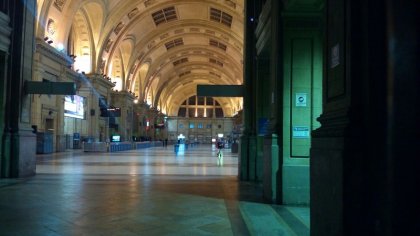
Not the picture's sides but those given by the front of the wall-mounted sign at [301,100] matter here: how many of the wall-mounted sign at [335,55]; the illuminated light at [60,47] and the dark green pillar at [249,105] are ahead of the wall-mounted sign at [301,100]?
1

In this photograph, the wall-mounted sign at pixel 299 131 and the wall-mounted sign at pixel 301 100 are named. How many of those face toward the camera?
2

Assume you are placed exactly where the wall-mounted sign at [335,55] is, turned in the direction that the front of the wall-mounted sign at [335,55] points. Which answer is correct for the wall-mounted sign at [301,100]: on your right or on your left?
on your right

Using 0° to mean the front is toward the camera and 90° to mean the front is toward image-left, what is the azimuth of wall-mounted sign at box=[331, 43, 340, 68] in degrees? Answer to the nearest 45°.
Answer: approximately 45°

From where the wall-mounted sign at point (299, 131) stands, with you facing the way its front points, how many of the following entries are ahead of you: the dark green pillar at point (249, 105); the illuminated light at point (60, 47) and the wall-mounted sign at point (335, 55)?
1

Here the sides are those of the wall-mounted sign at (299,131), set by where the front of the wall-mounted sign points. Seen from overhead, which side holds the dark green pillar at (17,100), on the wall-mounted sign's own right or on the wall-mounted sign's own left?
on the wall-mounted sign's own right

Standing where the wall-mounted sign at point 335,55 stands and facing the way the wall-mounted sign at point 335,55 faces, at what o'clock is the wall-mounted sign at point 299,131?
the wall-mounted sign at point 299,131 is roughly at 4 o'clock from the wall-mounted sign at point 335,55.

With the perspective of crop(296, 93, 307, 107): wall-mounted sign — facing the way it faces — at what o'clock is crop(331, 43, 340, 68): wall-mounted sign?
crop(331, 43, 340, 68): wall-mounted sign is roughly at 12 o'clock from crop(296, 93, 307, 107): wall-mounted sign.

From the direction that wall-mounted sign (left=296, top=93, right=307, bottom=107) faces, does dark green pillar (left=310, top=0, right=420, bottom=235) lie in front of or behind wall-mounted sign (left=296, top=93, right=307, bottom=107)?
in front

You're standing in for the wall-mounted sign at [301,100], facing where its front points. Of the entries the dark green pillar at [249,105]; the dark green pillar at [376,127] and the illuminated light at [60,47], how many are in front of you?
1
